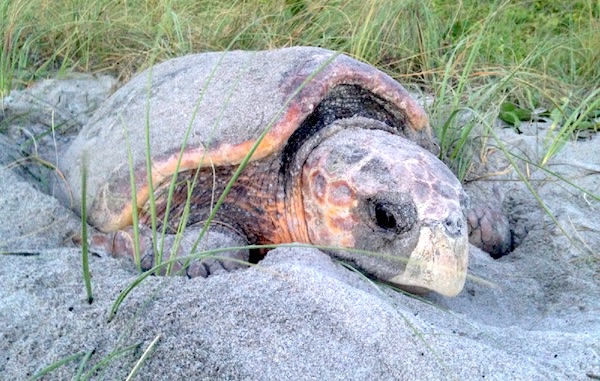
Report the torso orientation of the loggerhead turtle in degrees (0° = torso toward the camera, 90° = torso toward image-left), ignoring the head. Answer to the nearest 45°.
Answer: approximately 315°
